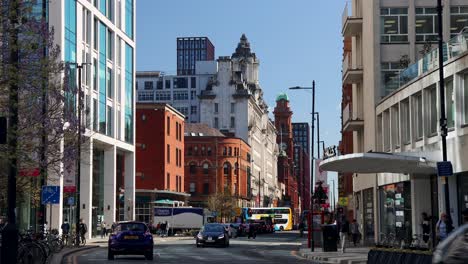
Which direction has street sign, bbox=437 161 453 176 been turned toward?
toward the camera

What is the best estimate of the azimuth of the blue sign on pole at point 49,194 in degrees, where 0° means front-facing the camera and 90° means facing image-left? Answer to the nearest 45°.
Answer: approximately 0°

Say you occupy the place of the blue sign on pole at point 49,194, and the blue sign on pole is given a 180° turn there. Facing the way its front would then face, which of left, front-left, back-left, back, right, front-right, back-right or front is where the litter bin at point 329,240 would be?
right

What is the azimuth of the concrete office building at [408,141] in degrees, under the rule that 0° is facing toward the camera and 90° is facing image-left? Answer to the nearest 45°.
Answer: approximately 45°

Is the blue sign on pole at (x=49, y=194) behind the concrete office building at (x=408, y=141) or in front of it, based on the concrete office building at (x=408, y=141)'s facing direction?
in front

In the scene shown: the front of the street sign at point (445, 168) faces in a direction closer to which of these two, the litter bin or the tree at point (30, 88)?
the tree

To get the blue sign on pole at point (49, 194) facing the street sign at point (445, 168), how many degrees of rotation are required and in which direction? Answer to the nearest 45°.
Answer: approximately 45° to its left

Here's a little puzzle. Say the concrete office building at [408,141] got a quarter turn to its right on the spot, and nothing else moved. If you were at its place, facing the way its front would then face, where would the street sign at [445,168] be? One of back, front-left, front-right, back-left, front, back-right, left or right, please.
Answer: back-left

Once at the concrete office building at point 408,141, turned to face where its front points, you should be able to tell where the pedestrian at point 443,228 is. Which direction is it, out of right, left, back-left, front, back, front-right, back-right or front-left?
front-left
